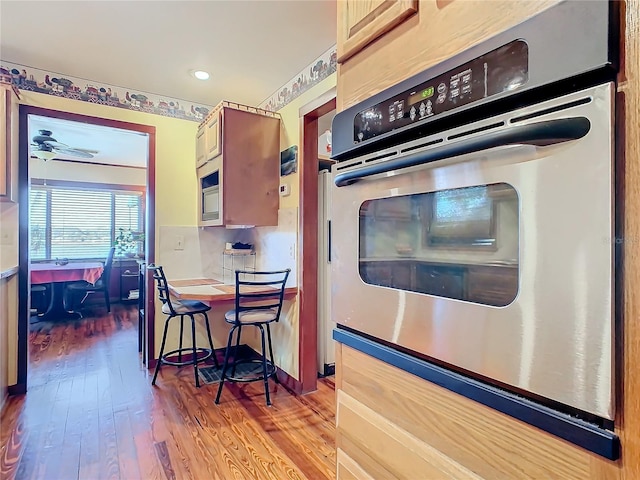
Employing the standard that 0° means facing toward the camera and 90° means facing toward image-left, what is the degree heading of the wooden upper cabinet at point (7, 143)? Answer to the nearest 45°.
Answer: approximately 270°

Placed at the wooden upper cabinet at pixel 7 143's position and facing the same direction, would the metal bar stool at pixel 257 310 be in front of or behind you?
in front

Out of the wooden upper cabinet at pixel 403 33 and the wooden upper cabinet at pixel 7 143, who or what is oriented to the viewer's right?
the wooden upper cabinet at pixel 7 143

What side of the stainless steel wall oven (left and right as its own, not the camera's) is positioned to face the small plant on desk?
right

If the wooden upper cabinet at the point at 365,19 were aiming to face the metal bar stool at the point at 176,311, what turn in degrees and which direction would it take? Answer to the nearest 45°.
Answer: approximately 90° to its right

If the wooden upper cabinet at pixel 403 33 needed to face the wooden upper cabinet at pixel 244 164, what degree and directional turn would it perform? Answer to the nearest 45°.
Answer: approximately 90° to its right

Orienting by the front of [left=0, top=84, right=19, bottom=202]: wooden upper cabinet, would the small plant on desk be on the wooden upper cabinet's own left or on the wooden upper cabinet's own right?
on the wooden upper cabinet's own left

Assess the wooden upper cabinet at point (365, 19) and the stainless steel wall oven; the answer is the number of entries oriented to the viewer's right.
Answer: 0
